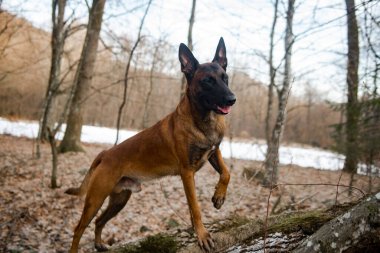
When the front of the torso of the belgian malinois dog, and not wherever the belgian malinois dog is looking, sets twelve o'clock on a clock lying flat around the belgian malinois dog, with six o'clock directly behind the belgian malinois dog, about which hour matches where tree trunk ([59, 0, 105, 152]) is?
The tree trunk is roughly at 7 o'clock from the belgian malinois dog.

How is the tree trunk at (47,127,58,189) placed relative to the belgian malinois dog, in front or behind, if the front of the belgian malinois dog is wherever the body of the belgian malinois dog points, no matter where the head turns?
behind

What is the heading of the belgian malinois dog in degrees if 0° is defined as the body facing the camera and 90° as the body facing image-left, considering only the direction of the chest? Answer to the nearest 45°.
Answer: approximately 315°
